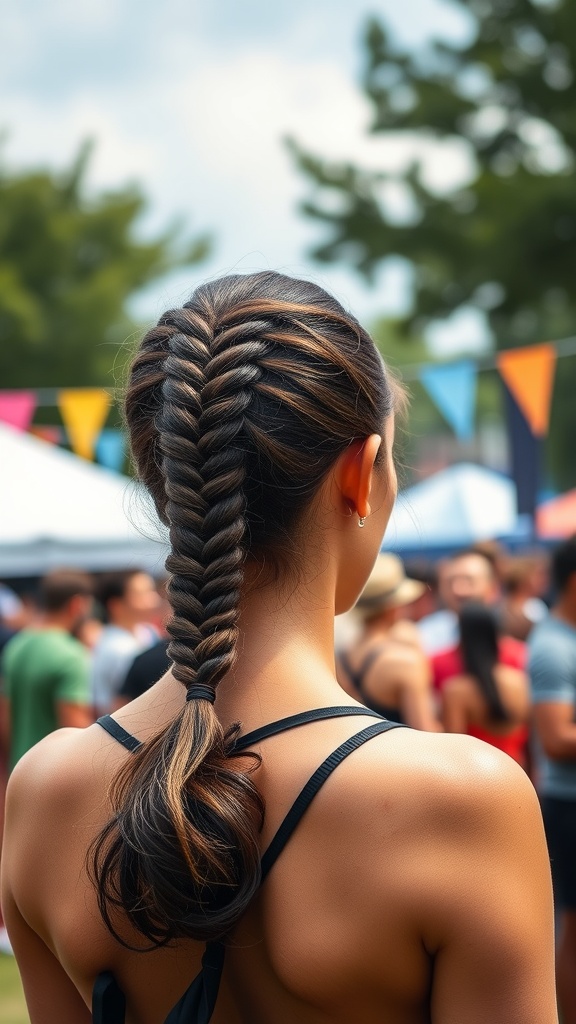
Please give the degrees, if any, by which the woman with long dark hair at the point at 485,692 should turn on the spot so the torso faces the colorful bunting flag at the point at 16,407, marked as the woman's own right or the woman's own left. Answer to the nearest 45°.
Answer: approximately 45° to the woman's own left

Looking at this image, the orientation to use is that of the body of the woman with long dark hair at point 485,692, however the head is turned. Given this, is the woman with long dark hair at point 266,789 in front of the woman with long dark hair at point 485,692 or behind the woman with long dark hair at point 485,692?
behind

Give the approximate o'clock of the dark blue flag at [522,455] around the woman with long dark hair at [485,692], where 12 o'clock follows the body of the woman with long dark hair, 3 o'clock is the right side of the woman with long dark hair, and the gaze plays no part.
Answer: The dark blue flag is roughly at 12 o'clock from the woman with long dark hair.

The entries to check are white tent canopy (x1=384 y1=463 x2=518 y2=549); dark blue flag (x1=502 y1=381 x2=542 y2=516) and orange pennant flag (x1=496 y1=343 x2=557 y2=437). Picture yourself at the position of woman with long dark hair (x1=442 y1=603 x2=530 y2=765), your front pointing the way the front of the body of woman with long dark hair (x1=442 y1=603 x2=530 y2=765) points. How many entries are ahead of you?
3

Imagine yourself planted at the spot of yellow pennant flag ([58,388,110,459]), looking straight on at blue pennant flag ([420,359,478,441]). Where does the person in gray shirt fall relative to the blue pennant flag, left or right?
right

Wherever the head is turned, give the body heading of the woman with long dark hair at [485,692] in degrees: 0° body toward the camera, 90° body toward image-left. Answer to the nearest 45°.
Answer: approximately 180°

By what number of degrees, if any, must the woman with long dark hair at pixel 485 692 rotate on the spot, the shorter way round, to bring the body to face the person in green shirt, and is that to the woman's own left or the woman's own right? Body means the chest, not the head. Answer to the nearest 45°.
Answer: approximately 90° to the woman's own left

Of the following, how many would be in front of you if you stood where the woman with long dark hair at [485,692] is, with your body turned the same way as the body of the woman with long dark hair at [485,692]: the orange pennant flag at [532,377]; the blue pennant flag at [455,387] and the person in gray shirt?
2

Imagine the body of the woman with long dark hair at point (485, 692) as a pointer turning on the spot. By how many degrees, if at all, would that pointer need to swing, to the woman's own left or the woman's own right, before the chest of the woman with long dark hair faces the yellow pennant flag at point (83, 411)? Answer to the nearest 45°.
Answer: approximately 45° to the woman's own left

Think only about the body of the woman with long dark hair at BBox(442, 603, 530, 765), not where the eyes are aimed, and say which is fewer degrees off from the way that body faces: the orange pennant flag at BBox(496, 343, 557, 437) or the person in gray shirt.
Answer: the orange pennant flag

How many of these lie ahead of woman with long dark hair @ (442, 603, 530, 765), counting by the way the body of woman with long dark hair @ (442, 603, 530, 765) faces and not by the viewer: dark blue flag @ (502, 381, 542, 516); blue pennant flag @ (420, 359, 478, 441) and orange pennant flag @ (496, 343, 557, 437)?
3

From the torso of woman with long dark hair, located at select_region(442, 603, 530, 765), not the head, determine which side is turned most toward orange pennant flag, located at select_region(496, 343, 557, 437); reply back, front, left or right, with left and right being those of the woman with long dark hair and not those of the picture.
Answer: front

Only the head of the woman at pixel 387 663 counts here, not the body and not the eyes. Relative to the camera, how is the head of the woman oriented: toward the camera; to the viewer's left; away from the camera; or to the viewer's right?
away from the camera
